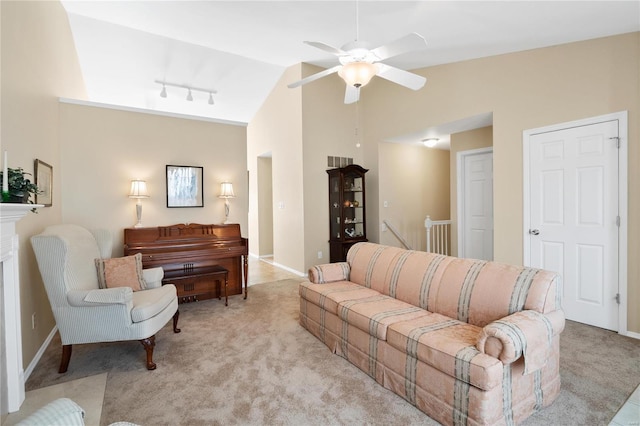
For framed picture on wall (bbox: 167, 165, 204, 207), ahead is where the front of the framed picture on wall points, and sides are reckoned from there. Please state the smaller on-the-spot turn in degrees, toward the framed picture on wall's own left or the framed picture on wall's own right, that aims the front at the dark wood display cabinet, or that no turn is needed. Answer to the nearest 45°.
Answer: approximately 90° to the framed picture on wall's own left

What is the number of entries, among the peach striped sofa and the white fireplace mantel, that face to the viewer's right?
1

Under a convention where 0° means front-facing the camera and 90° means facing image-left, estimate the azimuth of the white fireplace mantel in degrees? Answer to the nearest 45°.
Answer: approximately 270°

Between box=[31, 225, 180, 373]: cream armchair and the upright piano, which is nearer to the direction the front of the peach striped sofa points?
the cream armchair

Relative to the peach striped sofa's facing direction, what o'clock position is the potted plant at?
The potted plant is roughly at 1 o'clock from the peach striped sofa.

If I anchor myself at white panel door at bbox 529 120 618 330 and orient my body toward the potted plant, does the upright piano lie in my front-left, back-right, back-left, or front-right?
front-right

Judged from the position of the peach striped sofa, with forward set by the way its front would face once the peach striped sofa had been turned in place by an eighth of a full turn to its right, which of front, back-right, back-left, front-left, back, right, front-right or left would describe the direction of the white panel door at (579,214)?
back-right

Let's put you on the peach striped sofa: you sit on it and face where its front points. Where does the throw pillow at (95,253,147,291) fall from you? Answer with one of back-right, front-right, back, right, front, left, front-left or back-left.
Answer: front-right
